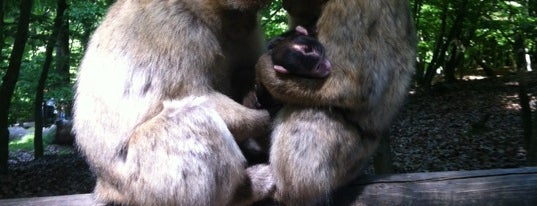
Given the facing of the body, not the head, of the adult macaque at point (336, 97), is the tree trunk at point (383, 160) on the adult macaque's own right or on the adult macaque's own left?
on the adult macaque's own right

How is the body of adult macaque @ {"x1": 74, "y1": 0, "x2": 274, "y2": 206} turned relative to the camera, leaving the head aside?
to the viewer's right

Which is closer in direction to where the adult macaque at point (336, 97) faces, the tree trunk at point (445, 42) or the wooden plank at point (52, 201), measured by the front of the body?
the wooden plank

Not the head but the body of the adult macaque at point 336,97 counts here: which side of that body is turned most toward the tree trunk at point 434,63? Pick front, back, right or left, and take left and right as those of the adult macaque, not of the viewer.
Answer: right

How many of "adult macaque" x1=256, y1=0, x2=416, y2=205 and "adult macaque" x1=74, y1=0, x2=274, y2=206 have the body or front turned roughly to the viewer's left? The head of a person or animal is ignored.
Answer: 1

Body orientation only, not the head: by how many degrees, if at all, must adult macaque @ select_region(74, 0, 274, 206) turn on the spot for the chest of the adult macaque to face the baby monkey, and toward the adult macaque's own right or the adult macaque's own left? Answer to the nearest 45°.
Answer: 0° — it already faces it

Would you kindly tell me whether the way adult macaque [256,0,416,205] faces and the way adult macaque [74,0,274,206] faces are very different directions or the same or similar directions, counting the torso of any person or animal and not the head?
very different directions

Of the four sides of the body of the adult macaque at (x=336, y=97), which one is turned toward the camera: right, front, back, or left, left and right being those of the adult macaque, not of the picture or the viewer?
left
